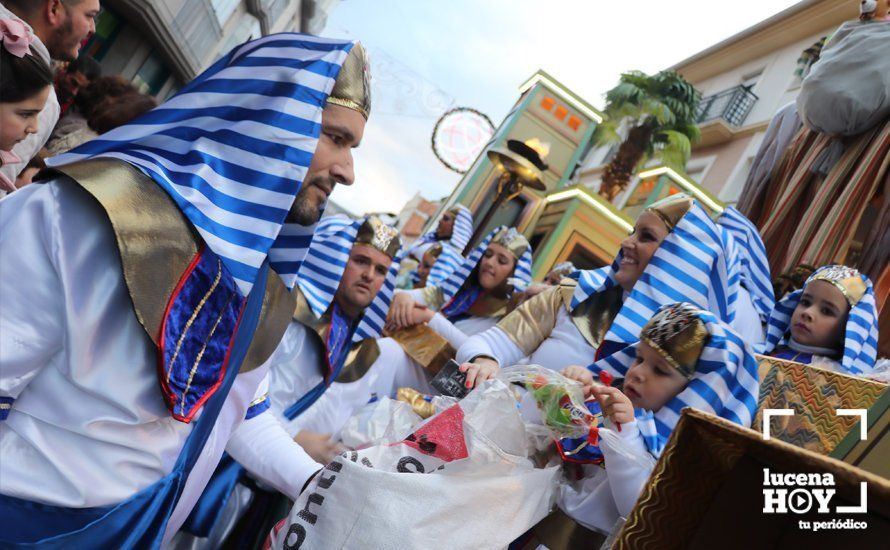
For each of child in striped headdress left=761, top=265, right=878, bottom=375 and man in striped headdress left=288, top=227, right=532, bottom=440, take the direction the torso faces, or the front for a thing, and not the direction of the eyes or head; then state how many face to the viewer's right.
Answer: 0

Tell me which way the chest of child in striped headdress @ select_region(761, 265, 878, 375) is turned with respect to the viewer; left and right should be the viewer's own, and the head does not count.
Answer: facing the viewer and to the left of the viewer

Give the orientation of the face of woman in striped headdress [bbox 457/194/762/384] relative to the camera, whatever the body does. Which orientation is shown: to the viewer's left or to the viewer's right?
to the viewer's left

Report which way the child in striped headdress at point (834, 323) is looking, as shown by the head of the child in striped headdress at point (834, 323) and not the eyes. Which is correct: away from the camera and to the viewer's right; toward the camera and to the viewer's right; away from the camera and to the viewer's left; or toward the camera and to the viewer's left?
toward the camera and to the viewer's left

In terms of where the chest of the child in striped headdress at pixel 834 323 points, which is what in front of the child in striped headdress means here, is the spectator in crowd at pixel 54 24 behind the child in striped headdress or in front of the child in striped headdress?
in front

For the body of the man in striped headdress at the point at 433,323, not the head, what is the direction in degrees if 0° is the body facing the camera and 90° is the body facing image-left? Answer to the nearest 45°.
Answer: approximately 45°

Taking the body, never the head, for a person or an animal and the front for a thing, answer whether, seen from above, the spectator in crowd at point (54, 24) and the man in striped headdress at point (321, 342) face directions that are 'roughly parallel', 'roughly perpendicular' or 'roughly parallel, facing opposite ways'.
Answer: roughly perpendicular
